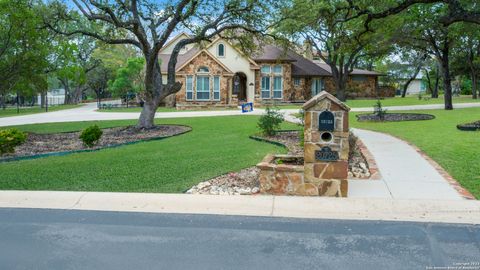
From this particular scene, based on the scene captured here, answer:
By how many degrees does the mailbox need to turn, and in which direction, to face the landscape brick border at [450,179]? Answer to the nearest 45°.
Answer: approximately 135° to its left

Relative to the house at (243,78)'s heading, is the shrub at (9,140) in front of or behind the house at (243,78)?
in front

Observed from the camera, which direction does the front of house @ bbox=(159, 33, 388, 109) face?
facing the viewer

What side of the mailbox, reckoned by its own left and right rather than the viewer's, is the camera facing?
front

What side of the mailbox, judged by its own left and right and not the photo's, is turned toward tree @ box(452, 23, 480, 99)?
back

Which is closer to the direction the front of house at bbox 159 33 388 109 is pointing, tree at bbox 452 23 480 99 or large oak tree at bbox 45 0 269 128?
the large oak tree

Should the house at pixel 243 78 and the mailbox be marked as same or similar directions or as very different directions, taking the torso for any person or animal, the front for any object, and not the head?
same or similar directions

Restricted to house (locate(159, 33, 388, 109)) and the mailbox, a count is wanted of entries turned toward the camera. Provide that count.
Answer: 2

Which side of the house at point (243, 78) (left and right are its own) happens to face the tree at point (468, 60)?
left

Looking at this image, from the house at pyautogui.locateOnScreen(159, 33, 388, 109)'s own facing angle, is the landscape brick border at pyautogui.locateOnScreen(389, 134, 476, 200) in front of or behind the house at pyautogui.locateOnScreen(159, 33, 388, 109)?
in front
